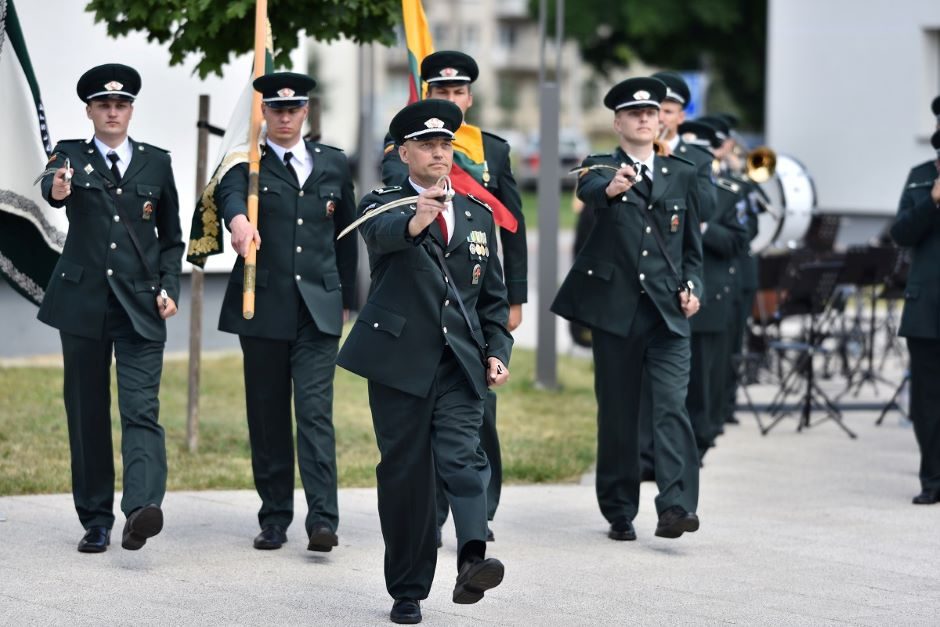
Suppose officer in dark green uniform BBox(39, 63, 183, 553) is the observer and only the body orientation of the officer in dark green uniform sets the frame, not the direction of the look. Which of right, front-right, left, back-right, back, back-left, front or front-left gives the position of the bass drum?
back-left

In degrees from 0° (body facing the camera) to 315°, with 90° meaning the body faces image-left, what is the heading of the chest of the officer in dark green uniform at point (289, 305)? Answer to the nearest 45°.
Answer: approximately 0°

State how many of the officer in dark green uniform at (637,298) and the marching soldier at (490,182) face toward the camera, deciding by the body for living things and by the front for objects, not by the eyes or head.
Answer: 2

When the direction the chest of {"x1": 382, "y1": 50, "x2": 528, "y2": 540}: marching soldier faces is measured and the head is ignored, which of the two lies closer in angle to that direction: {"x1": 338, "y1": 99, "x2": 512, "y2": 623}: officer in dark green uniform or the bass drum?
the officer in dark green uniform

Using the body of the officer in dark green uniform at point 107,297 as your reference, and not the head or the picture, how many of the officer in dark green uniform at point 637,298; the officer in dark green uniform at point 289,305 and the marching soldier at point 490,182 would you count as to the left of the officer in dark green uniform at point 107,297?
3
